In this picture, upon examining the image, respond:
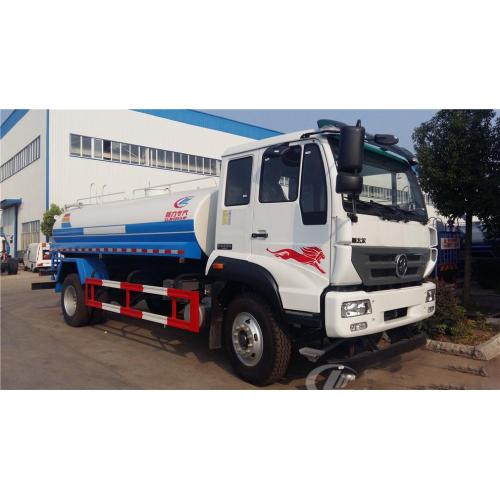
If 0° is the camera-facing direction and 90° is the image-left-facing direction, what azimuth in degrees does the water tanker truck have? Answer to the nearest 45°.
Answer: approximately 315°

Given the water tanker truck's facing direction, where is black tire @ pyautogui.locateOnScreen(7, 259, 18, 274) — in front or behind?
behind

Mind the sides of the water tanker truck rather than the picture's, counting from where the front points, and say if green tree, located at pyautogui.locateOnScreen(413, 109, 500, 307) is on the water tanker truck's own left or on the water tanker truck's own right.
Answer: on the water tanker truck's own left

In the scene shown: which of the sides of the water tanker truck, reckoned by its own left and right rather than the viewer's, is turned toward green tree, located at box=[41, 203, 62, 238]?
back
